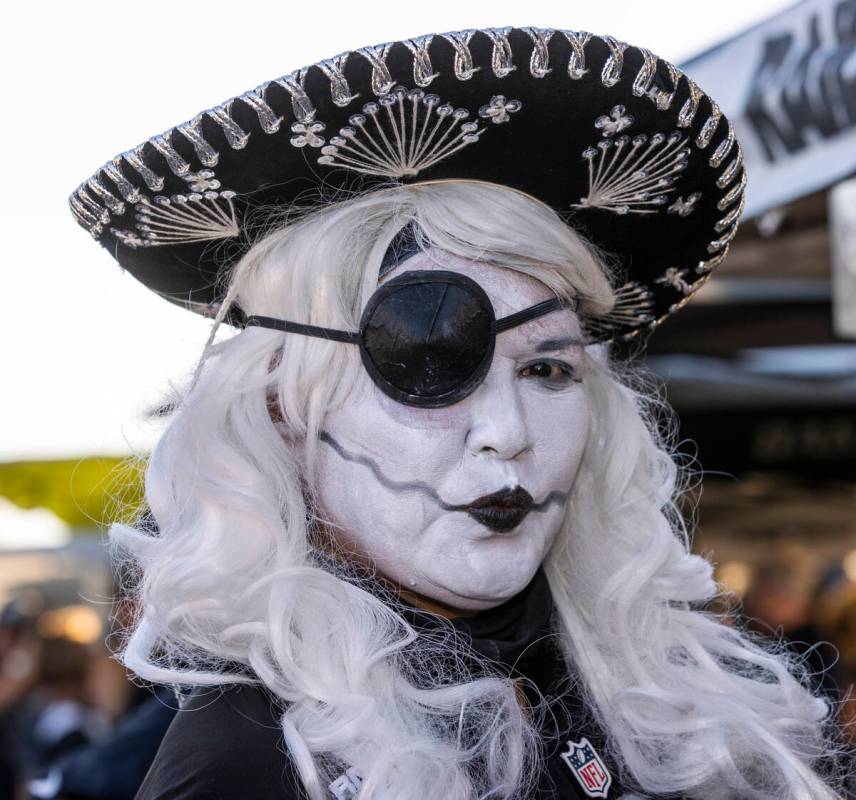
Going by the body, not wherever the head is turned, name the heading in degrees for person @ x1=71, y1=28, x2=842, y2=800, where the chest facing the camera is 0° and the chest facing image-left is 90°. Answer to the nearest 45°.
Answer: approximately 315°

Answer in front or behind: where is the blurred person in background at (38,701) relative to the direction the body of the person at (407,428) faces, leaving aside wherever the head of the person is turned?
behind

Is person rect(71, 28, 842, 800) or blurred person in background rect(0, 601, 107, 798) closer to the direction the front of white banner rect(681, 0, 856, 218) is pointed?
the person

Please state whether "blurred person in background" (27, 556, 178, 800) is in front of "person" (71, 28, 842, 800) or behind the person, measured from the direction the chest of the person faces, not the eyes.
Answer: behind

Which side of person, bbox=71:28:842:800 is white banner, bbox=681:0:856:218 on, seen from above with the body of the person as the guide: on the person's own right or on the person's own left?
on the person's own left
